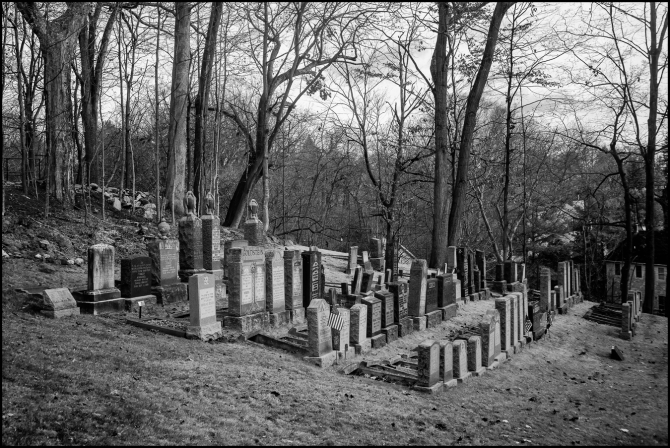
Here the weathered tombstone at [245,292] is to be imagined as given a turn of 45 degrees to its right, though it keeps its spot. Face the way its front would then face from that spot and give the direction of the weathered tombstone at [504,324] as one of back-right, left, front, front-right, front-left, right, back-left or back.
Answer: left

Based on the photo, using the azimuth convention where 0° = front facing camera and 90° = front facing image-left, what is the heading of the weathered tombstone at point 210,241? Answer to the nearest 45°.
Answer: approximately 315°

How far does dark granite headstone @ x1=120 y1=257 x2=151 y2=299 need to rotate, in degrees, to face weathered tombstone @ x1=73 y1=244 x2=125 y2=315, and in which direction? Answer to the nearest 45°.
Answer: approximately 90° to its right

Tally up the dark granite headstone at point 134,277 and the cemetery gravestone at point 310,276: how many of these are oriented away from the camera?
0

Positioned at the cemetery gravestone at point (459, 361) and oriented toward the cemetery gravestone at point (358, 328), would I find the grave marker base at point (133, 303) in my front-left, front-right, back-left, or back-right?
front-left

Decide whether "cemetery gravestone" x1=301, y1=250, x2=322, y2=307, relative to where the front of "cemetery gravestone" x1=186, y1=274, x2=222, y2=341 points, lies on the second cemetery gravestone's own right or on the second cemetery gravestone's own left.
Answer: on the second cemetery gravestone's own left

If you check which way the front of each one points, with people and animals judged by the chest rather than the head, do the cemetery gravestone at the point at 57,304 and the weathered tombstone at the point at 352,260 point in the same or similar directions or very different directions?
same or similar directions

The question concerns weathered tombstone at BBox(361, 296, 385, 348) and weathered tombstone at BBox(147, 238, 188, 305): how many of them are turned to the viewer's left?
0

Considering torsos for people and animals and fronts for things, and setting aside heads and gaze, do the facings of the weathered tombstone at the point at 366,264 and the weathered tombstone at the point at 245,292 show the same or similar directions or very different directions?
same or similar directions

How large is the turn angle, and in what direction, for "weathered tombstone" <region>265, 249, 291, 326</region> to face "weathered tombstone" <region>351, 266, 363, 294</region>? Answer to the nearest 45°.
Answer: approximately 90° to its left

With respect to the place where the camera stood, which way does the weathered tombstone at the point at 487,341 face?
facing the viewer and to the right of the viewer

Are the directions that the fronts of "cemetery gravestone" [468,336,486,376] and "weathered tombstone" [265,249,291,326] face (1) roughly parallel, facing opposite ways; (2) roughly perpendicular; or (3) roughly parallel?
roughly parallel

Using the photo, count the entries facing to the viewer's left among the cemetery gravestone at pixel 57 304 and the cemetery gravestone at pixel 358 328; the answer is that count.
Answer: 0

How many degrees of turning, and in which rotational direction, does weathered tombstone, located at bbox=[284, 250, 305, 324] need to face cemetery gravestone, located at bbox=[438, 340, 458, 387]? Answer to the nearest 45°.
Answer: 0° — it already faces it

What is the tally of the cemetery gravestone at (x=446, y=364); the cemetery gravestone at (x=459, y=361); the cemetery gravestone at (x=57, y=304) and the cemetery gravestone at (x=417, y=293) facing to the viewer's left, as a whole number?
0

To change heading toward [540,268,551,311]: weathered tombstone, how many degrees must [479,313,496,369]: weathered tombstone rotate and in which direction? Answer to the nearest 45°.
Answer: approximately 135° to its left
